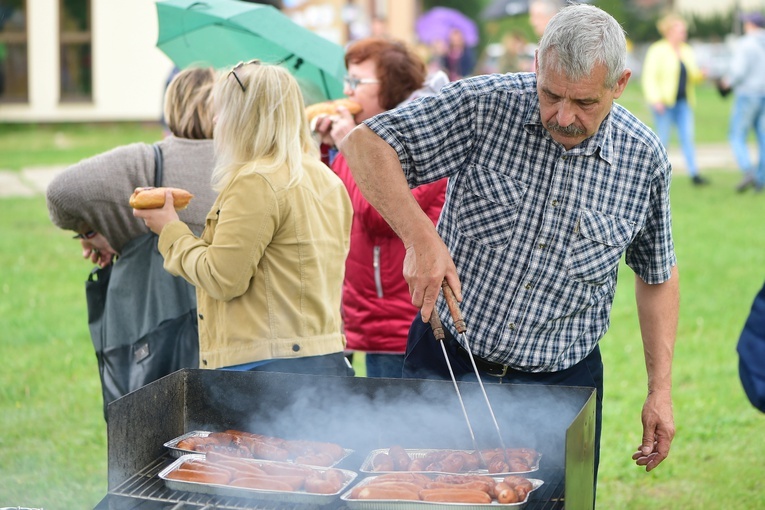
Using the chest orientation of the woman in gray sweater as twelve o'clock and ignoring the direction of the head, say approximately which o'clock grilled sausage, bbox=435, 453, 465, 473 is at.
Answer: The grilled sausage is roughly at 5 o'clock from the woman in gray sweater.

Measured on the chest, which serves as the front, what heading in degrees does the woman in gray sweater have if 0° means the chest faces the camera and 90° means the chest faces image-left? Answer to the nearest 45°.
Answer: approximately 180°

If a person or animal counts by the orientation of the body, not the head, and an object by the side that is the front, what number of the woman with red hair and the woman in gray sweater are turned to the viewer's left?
1

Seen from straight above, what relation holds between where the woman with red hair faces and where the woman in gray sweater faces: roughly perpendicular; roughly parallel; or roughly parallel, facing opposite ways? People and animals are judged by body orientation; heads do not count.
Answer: roughly perpendicular

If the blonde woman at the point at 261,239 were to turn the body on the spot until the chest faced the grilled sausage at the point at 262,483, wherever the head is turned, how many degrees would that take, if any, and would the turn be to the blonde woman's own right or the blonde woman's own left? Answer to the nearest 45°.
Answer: approximately 135° to the blonde woman's own left

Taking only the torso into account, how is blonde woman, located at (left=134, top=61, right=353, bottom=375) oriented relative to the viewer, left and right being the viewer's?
facing away from the viewer and to the left of the viewer

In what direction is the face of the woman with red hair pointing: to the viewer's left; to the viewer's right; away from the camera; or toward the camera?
to the viewer's left

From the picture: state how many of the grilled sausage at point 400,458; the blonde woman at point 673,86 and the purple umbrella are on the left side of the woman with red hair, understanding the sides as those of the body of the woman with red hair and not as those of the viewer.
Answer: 1

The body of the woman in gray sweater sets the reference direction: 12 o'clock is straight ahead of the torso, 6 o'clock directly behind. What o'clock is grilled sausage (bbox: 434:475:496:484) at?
The grilled sausage is roughly at 5 o'clock from the woman in gray sweater.
